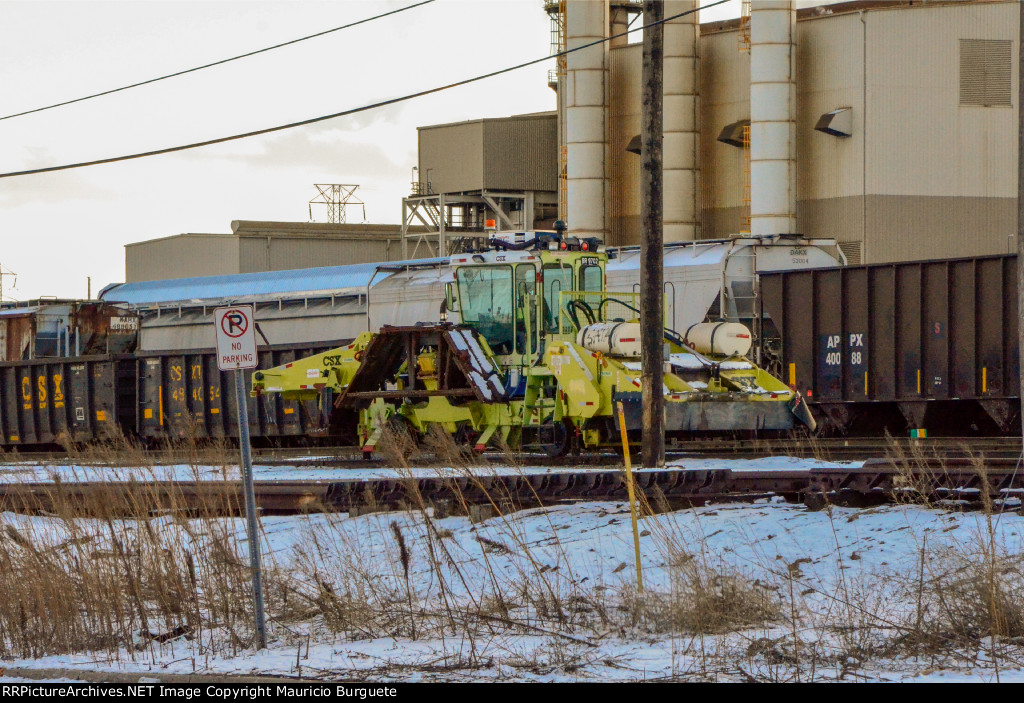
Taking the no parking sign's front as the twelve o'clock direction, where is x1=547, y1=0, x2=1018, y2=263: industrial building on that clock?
The industrial building is roughly at 7 o'clock from the no parking sign.

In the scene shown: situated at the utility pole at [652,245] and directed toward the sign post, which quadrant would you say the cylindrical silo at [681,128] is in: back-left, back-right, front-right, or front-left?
back-right

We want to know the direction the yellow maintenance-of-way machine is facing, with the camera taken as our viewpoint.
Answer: facing to the left of the viewer

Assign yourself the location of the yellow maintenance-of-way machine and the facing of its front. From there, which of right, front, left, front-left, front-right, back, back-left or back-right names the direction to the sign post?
left

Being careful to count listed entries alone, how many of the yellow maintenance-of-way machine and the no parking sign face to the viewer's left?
1

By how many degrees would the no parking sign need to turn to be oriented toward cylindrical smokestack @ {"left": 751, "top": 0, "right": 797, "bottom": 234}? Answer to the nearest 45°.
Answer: approximately 135° to its left

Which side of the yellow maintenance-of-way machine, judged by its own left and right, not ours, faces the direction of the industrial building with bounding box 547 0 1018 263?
right

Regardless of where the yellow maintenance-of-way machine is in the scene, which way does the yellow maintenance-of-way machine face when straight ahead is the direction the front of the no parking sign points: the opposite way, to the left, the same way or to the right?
to the right

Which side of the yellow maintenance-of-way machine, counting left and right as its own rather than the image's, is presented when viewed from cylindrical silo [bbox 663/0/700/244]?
right

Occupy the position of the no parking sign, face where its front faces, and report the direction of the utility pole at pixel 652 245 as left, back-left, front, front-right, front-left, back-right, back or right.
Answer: back-left

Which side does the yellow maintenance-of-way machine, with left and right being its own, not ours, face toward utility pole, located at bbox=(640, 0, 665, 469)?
left

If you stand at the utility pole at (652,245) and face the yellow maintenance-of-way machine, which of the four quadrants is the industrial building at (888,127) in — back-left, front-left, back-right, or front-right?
front-right

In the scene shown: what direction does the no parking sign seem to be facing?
toward the camera

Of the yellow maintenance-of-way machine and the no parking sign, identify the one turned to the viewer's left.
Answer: the yellow maintenance-of-way machine

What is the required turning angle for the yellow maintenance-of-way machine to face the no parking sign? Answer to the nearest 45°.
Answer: approximately 90° to its left
